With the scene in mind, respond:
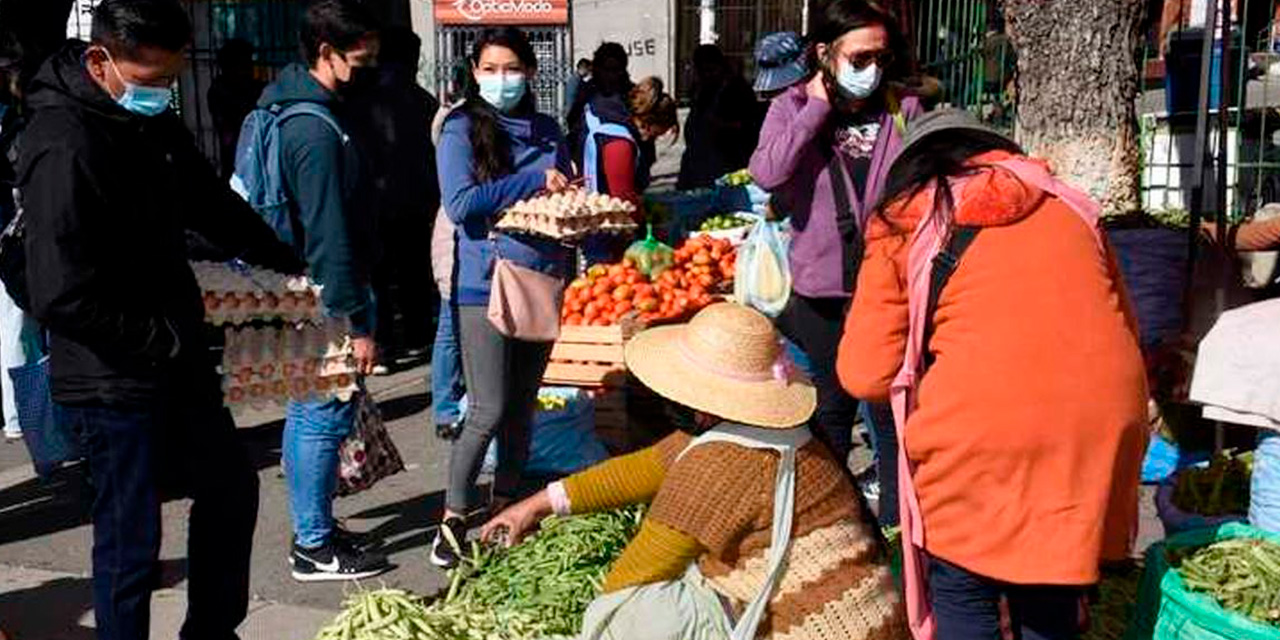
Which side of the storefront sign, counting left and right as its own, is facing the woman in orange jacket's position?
front

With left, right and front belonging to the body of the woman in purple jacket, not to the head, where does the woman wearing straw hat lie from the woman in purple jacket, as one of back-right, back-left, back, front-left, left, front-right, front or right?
front-right

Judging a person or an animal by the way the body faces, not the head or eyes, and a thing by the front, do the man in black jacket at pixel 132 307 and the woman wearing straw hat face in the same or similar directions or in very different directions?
very different directions

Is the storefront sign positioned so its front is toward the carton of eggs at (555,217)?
yes

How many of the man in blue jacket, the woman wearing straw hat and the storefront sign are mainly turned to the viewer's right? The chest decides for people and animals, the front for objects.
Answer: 1

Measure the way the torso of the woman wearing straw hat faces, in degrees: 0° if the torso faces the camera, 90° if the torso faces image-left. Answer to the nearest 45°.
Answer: approximately 135°

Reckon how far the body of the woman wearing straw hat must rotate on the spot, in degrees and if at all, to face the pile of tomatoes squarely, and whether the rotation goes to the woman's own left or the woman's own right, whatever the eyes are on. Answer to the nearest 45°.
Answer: approximately 45° to the woman's own right

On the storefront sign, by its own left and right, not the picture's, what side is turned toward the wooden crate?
front

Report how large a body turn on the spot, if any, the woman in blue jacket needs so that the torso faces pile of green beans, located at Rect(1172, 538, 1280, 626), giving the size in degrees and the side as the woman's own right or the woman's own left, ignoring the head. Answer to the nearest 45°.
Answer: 0° — they already face it

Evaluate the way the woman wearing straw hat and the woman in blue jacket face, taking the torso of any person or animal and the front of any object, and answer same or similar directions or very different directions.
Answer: very different directions

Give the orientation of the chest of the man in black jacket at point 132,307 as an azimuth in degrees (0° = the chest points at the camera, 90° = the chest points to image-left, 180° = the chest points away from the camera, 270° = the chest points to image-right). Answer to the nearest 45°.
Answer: approximately 315°

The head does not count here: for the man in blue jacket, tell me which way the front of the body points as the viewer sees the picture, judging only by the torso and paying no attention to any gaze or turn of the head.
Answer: to the viewer's right

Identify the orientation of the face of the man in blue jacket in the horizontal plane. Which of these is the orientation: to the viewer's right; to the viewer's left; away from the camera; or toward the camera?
to the viewer's right

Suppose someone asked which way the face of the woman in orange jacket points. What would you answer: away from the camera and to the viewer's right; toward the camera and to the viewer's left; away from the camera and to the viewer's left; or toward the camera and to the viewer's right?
away from the camera and to the viewer's left
